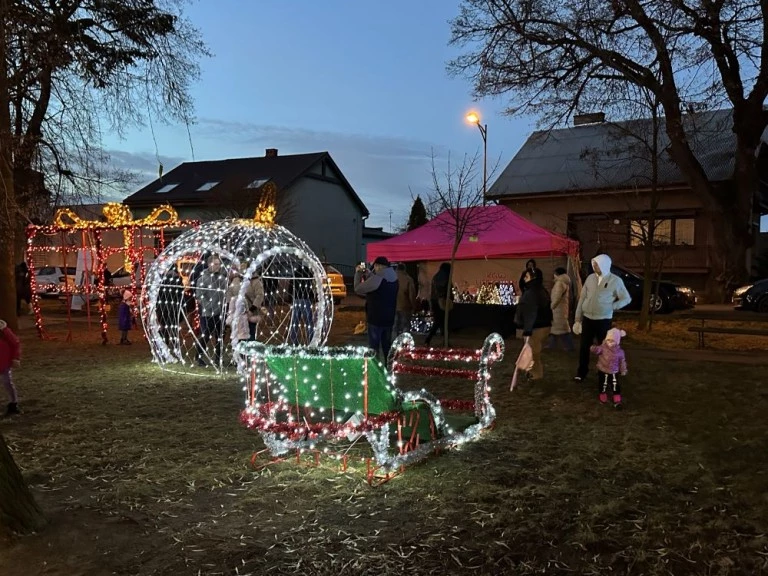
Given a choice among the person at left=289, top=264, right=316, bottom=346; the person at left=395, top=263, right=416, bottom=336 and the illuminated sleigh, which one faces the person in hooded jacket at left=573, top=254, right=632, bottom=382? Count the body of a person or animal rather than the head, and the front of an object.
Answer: the illuminated sleigh

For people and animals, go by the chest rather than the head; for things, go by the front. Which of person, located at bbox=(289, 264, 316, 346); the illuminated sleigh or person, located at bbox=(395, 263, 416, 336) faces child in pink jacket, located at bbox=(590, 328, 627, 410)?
the illuminated sleigh

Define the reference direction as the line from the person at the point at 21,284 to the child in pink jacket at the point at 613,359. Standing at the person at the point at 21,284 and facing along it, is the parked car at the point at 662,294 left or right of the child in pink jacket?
left

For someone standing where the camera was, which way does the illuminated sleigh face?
facing away from the viewer and to the right of the viewer

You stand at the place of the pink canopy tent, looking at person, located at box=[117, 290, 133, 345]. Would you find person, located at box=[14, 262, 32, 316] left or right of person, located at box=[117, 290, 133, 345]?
right
